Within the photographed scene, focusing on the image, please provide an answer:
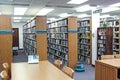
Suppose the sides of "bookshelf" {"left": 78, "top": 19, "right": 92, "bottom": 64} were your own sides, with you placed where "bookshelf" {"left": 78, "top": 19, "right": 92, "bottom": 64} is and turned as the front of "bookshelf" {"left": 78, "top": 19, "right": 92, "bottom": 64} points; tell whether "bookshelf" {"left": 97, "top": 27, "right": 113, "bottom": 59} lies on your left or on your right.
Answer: on your left

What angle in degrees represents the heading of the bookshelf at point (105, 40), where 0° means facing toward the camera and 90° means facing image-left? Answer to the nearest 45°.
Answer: approximately 45°

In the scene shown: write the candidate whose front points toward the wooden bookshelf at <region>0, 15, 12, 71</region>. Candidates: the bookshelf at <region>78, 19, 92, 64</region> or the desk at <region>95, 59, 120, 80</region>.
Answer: the bookshelf

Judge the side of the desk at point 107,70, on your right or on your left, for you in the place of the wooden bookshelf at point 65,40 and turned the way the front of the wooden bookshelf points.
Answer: on your left

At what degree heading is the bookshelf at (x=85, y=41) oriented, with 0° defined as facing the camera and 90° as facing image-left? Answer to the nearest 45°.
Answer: approximately 45°

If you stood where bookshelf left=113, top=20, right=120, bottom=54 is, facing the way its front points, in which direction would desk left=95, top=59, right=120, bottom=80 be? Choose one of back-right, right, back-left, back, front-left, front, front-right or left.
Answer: front-left

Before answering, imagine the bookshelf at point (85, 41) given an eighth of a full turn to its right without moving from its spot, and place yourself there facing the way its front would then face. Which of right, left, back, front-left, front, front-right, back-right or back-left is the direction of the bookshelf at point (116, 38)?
back-left

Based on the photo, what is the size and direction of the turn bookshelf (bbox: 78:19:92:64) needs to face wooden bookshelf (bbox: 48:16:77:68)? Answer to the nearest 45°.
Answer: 0° — it already faces it

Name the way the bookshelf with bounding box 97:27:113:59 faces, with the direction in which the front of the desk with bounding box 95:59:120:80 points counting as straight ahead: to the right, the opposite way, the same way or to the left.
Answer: to the right
